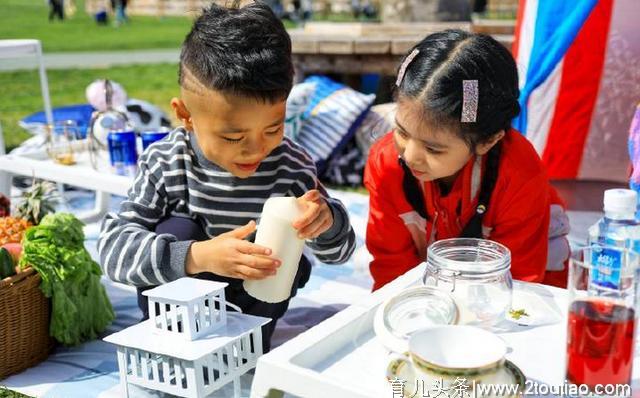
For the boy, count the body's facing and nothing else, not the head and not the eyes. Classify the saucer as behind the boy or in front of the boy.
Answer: in front

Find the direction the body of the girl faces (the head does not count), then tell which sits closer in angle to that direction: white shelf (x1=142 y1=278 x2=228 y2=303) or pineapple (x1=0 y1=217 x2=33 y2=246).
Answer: the white shelf

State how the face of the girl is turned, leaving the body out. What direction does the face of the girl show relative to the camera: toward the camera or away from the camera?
toward the camera

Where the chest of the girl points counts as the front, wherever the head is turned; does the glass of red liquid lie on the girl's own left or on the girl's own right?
on the girl's own left

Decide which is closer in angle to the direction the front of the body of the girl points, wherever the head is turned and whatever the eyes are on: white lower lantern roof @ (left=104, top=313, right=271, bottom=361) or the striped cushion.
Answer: the white lower lantern roof

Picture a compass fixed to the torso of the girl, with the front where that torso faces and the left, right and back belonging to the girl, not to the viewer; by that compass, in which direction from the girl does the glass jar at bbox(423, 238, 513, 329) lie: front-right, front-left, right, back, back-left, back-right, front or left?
front-left

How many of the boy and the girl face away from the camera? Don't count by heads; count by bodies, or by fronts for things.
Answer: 0

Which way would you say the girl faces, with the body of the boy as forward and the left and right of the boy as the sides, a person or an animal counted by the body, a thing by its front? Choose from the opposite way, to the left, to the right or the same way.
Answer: to the right

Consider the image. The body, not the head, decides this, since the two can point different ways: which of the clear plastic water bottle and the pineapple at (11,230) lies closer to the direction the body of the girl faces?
the pineapple

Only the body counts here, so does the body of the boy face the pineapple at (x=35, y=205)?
no

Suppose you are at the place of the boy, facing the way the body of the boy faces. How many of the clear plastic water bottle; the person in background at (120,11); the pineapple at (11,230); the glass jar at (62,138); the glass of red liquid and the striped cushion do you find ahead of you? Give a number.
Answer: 2

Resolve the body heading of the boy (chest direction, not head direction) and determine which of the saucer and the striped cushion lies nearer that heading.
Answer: the saucer

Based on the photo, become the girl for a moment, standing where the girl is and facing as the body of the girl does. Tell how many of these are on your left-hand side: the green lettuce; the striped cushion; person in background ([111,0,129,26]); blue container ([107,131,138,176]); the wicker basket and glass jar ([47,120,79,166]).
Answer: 0

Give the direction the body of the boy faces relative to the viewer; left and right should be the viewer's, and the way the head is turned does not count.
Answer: facing the viewer and to the right of the viewer

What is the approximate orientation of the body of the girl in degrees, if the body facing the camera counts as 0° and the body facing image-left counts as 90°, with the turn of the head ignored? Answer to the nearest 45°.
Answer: approximately 45°

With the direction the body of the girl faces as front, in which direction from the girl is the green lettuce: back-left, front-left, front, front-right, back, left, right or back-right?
front-right
